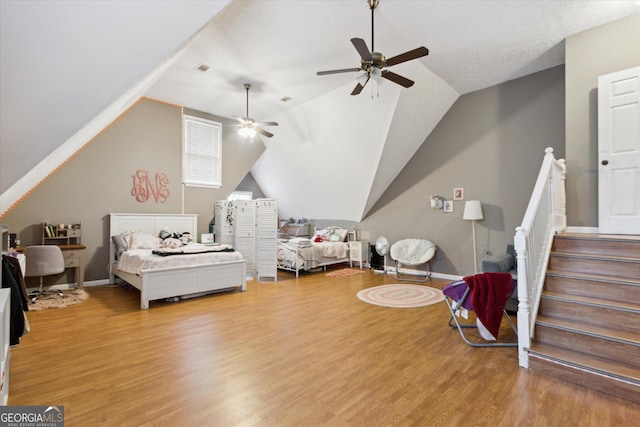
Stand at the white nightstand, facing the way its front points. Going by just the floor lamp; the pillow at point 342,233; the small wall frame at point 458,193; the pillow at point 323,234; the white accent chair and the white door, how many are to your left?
4

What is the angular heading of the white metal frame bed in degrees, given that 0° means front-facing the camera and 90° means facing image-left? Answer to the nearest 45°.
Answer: approximately 45°

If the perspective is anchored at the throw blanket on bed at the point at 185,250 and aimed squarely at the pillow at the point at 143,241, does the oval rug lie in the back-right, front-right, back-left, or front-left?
back-right

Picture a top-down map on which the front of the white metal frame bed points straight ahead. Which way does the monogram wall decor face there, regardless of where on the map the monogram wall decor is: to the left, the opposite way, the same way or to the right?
to the left

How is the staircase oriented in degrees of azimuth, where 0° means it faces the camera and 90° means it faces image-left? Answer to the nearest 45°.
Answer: approximately 45°

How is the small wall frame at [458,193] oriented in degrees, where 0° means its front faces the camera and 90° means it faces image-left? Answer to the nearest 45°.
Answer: approximately 0°

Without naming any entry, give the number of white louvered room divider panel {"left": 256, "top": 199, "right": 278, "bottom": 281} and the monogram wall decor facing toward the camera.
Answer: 2

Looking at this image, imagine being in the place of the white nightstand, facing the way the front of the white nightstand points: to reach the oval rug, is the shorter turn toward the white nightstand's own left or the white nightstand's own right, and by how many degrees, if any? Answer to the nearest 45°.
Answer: approximately 45° to the white nightstand's own left

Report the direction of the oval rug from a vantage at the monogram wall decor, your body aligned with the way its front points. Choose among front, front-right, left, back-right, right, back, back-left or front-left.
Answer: front-left

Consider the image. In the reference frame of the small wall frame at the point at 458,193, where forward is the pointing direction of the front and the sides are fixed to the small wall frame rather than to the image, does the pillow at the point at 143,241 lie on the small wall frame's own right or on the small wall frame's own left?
on the small wall frame's own right
